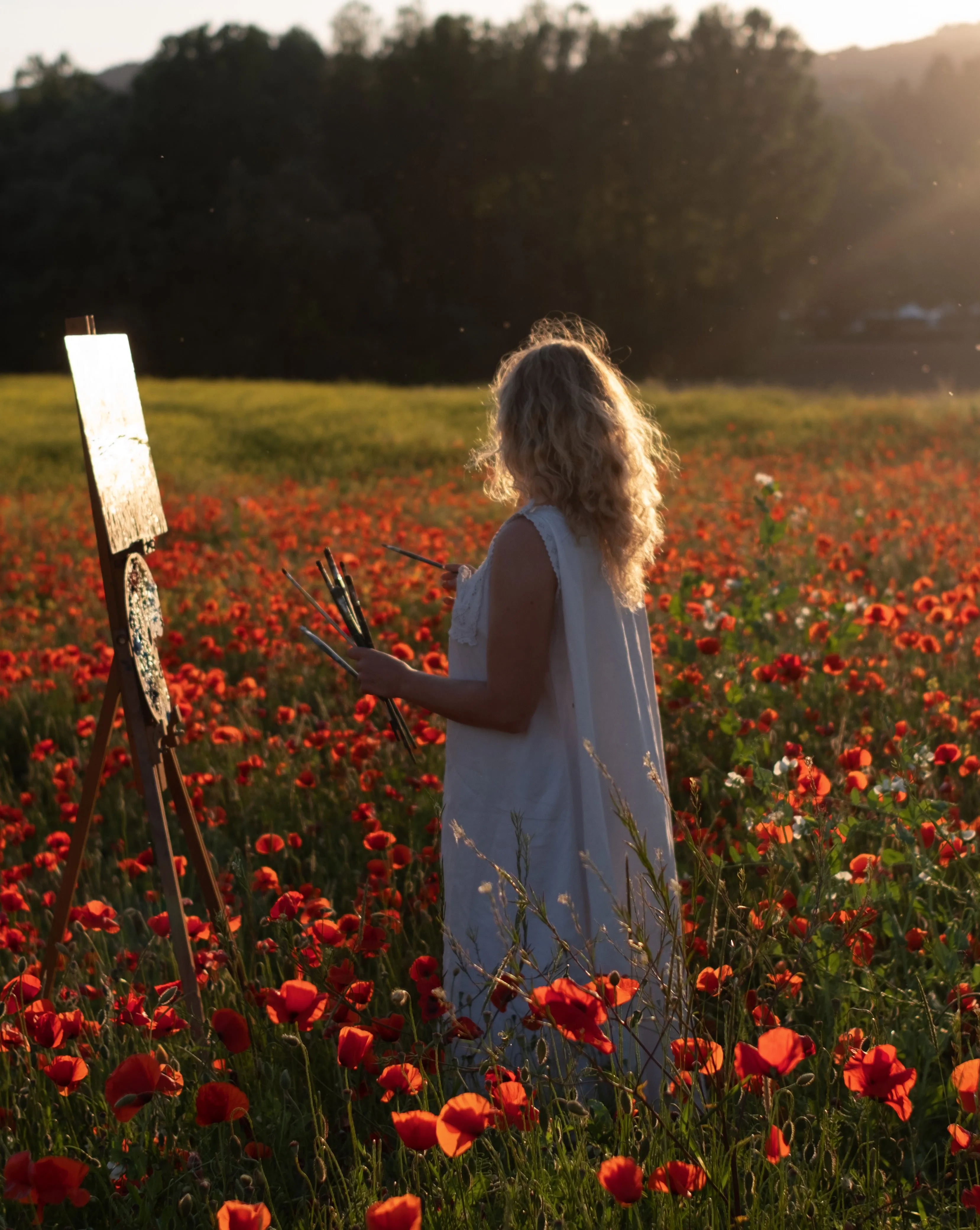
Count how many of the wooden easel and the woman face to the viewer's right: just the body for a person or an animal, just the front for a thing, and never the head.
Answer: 1

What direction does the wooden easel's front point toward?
to the viewer's right

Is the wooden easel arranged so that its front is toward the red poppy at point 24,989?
no

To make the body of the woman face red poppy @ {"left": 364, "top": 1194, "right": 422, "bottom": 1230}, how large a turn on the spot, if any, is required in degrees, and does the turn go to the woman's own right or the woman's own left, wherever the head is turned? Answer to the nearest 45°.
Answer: approximately 135° to the woman's own left

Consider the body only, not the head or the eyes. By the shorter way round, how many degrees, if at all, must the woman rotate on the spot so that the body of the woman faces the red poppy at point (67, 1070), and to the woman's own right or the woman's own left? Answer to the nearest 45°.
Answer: approximately 90° to the woman's own left

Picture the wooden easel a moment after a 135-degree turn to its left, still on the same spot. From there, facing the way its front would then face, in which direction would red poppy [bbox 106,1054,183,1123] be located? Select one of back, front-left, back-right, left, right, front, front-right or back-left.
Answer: back-left

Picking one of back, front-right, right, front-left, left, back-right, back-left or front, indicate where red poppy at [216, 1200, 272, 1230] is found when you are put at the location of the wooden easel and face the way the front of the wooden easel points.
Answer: right

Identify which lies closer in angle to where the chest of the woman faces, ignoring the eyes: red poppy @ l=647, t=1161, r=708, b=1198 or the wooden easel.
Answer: the wooden easel

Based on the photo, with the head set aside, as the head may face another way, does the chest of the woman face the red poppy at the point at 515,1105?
no

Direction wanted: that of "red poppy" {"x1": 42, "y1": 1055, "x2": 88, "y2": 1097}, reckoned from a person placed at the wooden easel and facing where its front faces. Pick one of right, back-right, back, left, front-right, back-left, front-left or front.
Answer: right

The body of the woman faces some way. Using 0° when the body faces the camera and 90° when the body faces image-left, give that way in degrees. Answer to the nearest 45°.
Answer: approximately 135°

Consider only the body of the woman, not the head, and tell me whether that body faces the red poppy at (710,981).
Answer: no

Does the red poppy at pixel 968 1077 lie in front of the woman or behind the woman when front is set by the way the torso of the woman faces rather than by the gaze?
behind

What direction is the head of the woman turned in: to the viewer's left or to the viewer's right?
to the viewer's left

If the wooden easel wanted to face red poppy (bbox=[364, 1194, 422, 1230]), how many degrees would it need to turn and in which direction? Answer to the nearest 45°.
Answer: approximately 90° to its right

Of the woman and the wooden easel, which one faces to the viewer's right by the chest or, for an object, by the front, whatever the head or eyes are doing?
the wooden easel
